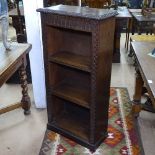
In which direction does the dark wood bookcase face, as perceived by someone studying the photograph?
facing the viewer and to the left of the viewer

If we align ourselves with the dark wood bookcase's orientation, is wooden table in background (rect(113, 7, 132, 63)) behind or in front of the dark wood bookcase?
behind

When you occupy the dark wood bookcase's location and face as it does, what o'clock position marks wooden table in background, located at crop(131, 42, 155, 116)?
The wooden table in background is roughly at 8 o'clock from the dark wood bookcase.

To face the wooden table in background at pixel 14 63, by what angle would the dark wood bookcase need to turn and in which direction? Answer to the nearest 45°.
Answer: approximately 45° to its right
